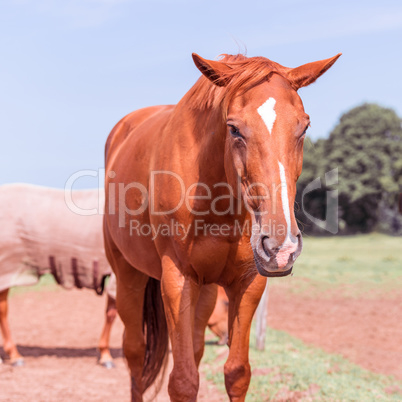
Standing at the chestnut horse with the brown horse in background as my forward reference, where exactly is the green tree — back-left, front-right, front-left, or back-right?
front-right

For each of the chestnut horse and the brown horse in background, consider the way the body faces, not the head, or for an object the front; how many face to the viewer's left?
0

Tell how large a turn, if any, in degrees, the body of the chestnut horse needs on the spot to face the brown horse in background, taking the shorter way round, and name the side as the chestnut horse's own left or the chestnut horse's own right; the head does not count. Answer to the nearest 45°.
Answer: approximately 180°

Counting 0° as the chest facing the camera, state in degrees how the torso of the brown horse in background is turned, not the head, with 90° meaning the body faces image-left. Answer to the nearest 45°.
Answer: approximately 270°

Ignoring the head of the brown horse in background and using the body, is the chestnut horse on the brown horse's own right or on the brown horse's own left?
on the brown horse's own right

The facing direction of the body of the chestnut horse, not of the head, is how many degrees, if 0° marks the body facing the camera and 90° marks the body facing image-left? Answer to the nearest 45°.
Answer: approximately 315°

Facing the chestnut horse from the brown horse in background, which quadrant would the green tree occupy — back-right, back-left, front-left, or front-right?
back-left

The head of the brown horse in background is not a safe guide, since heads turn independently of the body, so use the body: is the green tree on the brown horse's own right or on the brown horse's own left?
on the brown horse's own left

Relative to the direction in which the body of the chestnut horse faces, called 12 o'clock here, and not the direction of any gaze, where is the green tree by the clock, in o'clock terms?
The green tree is roughly at 8 o'clock from the chestnut horse.
